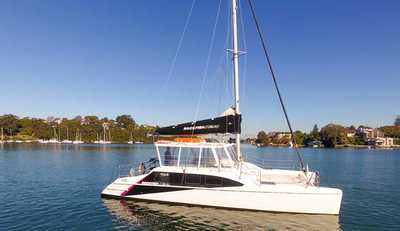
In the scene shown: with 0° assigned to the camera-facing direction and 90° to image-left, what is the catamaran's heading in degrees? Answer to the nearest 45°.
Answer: approximately 270°
